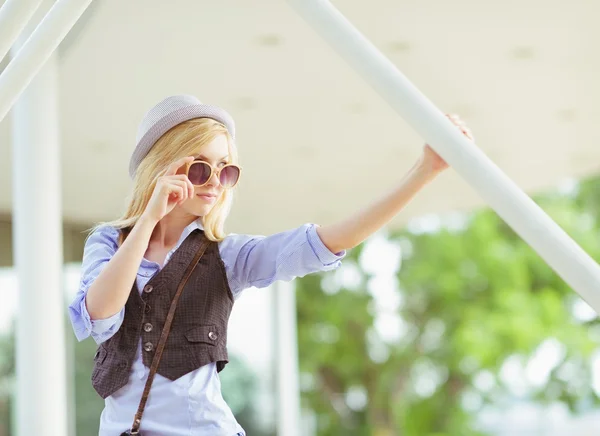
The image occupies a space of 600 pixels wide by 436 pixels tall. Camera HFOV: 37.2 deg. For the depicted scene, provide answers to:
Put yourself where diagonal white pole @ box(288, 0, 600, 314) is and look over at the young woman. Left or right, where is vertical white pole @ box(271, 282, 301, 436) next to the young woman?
right

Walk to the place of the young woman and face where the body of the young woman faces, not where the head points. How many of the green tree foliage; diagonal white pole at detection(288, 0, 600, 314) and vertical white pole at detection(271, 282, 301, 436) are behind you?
2

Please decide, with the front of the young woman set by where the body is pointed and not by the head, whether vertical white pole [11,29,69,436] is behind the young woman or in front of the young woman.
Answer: behind

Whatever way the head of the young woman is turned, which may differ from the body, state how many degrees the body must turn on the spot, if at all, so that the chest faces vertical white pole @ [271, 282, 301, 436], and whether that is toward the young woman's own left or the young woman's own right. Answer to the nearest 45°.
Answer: approximately 180°

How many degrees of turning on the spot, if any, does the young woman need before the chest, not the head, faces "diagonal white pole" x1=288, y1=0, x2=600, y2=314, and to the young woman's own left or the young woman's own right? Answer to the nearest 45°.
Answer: approximately 45° to the young woman's own left

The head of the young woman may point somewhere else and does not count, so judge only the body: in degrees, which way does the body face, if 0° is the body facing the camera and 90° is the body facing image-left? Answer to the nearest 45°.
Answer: approximately 0°

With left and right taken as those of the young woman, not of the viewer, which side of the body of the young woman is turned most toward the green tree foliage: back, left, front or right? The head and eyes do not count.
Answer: back

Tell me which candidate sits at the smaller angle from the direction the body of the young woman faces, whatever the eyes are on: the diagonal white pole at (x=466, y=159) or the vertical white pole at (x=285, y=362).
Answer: the diagonal white pole
